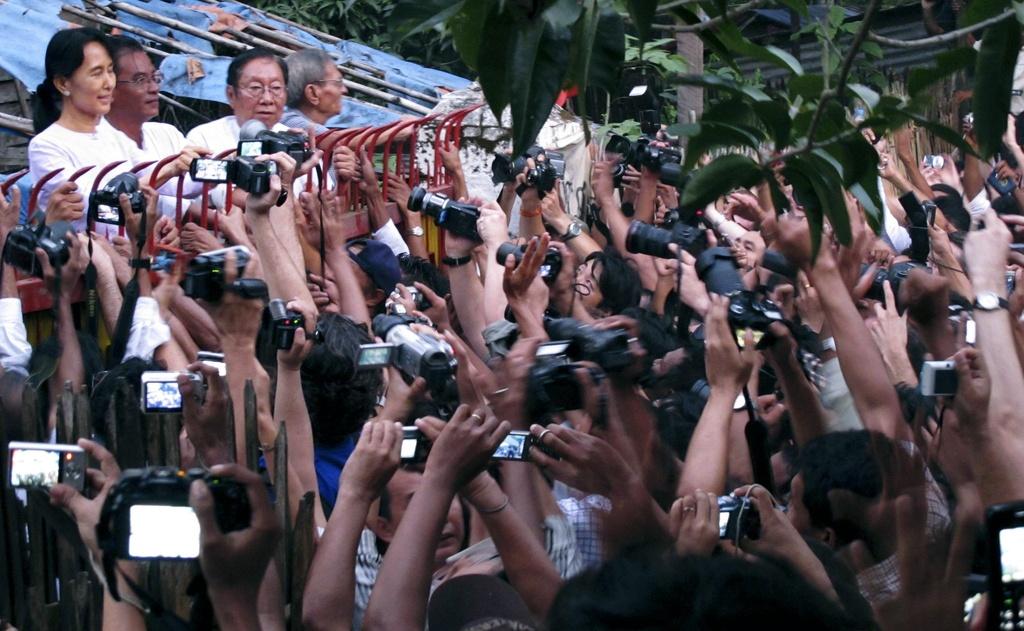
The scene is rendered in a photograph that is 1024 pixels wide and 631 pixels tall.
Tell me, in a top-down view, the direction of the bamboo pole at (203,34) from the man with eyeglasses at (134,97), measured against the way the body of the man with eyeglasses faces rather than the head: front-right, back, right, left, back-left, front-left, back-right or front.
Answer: back-left

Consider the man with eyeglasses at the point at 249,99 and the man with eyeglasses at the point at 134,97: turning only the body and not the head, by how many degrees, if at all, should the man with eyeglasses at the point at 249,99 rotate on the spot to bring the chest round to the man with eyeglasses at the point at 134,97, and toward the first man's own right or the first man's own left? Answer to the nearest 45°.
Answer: approximately 135° to the first man's own right

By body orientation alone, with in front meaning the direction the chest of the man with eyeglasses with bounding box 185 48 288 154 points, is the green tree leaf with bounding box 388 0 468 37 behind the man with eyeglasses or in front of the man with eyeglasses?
in front

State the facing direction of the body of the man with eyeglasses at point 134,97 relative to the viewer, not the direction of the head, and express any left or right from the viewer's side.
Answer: facing the viewer and to the right of the viewer

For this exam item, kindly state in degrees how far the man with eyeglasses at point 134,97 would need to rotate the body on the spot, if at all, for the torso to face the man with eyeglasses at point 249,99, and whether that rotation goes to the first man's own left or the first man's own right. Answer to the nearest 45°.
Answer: approximately 45° to the first man's own left

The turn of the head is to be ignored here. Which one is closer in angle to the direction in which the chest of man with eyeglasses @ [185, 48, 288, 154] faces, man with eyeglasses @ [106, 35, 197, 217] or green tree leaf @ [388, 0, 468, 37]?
the green tree leaf

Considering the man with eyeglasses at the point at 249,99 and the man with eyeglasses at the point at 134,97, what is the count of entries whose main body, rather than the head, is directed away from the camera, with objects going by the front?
0

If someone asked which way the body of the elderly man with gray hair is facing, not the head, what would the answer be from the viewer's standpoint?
to the viewer's right
